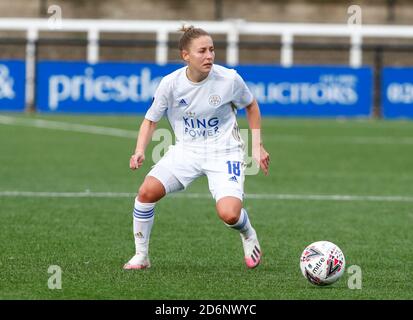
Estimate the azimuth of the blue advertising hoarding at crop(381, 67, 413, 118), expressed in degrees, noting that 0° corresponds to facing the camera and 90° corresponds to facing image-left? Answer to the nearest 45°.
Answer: approximately 0°

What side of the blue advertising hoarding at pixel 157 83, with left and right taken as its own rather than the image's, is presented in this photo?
front

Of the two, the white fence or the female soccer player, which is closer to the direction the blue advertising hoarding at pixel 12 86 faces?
the female soccer player

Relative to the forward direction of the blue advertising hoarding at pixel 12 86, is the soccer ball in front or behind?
in front

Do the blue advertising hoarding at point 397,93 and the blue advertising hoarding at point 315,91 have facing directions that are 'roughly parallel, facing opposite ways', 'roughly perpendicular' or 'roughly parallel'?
roughly parallel

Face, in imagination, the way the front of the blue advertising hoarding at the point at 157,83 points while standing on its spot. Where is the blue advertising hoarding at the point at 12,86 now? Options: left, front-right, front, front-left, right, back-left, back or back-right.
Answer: right

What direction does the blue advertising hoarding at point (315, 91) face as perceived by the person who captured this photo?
facing the viewer

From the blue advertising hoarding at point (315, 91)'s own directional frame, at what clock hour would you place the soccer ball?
The soccer ball is roughly at 12 o'clock from the blue advertising hoarding.

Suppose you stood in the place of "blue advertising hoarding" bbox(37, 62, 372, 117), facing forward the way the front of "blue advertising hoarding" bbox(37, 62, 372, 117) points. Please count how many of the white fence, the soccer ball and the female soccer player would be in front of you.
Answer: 2

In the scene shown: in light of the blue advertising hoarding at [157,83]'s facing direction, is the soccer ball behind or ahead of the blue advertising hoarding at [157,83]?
ahead

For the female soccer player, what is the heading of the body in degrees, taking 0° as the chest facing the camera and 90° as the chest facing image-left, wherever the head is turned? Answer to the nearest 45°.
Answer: approximately 0°

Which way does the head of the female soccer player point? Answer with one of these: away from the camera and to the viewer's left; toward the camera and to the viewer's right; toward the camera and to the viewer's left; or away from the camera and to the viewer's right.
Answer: toward the camera and to the viewer's right

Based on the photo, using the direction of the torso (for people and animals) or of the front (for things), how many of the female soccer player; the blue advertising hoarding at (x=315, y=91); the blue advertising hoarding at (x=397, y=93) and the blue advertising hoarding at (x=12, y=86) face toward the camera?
4

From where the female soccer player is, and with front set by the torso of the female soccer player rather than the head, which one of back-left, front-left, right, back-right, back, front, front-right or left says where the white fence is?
back
